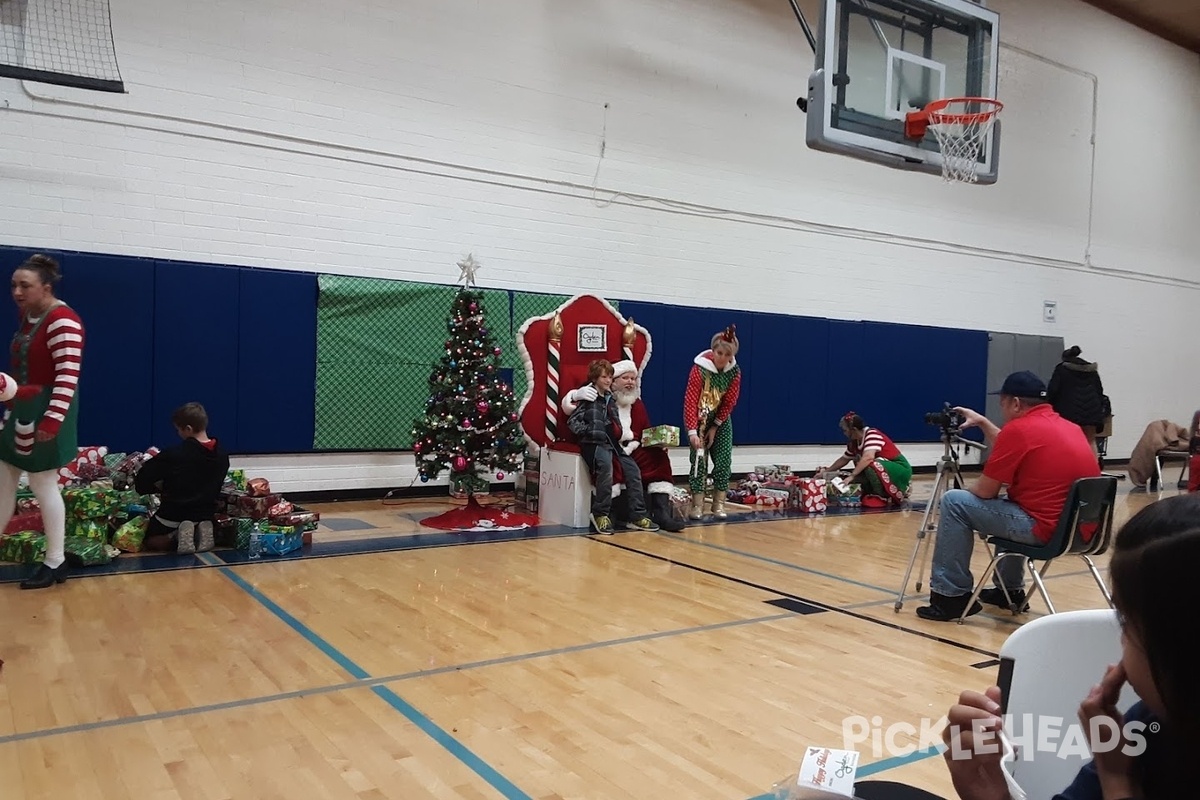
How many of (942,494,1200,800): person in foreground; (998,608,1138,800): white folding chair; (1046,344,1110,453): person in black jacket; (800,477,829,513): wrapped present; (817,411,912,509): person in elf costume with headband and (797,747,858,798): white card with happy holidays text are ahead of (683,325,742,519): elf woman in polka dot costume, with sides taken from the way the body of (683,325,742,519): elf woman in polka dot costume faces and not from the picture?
3

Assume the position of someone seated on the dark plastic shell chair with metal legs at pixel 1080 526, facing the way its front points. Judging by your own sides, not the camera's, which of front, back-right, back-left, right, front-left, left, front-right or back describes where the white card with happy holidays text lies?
back-left

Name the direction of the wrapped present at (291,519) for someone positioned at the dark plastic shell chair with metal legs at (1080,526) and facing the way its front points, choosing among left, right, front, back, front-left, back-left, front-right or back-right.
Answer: front-left

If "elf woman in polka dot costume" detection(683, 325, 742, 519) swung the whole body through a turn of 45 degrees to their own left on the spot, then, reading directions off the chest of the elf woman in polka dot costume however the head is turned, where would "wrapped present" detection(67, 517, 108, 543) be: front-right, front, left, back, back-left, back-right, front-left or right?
right

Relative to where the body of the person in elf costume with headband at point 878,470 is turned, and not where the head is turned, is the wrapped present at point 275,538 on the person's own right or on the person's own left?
on the person's own left

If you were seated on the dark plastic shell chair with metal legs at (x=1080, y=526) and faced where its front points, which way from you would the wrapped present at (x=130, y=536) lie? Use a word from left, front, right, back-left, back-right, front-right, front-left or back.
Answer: front-left

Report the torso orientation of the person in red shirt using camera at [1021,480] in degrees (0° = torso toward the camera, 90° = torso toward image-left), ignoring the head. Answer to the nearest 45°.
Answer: approximately 135°

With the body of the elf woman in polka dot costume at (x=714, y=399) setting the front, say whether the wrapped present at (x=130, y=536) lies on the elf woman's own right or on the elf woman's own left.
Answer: on the elf woman's own right

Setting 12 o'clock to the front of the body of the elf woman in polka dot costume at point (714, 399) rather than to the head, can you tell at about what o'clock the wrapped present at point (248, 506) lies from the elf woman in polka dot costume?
The wrapped present is roughly at 2 o'clock from the elf woman in polka dot costume.

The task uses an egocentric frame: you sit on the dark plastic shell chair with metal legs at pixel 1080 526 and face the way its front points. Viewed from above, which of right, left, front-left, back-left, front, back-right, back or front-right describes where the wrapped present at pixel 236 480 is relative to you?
front-left

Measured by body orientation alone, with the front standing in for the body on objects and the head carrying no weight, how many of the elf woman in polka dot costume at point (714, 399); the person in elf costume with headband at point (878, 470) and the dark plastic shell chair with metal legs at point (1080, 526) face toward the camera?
1

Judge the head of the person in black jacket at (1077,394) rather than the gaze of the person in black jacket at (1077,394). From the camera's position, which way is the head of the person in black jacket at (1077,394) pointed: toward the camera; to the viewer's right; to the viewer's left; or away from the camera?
away from the camera

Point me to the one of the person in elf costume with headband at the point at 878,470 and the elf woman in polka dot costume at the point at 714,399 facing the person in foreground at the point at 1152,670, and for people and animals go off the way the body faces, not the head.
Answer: the elf woman in polka dot costume

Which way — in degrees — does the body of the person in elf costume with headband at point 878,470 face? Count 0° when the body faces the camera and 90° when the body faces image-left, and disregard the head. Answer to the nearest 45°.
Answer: approximately 90°

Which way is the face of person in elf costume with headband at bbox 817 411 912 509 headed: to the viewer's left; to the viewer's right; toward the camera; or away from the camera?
to the viewer's left
